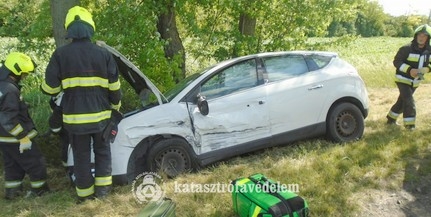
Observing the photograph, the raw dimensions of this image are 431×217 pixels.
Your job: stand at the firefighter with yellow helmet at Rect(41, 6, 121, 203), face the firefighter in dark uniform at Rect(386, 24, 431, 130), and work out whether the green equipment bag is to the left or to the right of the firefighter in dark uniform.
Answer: right

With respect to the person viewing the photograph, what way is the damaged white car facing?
facing to the left of the viewer

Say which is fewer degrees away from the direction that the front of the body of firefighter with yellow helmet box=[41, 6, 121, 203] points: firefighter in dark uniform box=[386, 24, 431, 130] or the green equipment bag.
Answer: the firefighter in dark uniform

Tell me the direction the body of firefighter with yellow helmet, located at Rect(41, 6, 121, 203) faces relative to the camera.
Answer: away from the camera

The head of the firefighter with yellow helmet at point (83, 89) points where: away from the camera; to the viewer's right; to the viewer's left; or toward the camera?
away from the camera

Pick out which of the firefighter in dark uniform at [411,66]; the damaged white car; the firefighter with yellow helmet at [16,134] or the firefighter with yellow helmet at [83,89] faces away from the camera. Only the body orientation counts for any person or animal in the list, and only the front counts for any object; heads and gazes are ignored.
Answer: the firefighter with yellow helmet at [83,89]

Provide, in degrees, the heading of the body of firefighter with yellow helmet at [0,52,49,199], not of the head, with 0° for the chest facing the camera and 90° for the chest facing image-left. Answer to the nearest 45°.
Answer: approximately 270°

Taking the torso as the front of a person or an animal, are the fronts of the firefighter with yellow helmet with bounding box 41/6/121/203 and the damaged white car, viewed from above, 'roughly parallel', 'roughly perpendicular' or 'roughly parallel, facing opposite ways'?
roughly perpendicular

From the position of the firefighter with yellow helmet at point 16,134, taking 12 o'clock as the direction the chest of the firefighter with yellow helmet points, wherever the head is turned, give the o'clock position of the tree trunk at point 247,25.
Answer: The tree trunk is roughly at 11 o'clock from the firefighter with yellow helmet.

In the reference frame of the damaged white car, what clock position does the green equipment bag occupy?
The green equipment bag is roughly at 9 o'clock from the damaged white car.
